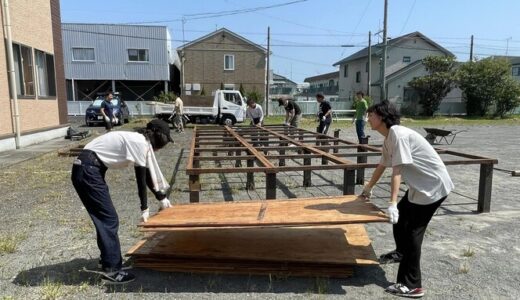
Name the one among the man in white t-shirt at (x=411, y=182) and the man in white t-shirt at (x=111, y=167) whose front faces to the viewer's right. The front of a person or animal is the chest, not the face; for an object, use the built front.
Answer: the man in white t-shirt at (x=111, y=167)

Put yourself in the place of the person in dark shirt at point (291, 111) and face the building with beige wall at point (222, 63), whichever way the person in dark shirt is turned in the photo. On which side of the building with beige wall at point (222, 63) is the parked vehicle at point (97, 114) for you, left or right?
left

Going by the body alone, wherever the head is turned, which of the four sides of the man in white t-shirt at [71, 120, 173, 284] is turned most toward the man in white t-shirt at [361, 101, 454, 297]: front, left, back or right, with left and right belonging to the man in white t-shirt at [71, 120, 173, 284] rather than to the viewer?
front

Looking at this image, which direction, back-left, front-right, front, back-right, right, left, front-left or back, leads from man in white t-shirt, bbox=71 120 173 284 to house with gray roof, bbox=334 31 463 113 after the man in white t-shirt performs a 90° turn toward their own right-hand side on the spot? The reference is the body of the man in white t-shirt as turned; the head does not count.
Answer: back-left

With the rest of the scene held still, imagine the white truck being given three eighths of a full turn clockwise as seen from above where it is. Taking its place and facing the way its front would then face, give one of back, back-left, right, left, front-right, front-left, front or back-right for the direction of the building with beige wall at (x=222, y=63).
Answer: back-right

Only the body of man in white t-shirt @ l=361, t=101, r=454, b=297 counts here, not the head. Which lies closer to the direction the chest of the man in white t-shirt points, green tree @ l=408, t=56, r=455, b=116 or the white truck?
the white truck

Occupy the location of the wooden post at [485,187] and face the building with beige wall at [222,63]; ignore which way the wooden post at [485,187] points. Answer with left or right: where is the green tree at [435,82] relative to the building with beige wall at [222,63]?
right

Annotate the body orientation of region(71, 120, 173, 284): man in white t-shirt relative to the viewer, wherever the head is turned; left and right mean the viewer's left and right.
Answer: facing to the right of the viewer

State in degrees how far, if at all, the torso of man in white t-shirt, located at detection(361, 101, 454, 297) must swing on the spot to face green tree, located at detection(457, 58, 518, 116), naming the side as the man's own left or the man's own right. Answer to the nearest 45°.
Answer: approximately 90° to the man's own right

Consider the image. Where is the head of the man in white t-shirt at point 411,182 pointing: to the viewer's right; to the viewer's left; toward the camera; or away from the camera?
to the viewer's left

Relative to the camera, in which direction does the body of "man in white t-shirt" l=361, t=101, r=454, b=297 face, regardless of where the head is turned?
to the viewer's left

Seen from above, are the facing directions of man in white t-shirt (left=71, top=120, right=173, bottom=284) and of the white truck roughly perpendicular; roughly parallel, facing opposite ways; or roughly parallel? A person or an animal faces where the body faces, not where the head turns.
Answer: roughly parallel

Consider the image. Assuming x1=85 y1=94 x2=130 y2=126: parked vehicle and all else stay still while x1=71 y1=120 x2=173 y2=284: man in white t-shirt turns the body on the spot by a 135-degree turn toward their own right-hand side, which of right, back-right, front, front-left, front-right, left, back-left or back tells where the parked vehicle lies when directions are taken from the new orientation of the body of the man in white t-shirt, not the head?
back-right

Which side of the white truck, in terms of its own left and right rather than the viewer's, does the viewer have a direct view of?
right

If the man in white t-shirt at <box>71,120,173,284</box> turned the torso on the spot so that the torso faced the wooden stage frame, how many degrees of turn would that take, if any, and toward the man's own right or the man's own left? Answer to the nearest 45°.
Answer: approximately 45° to the man's own left
